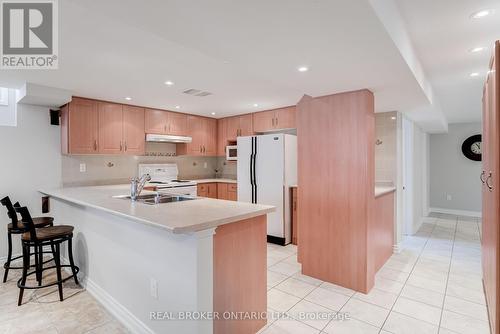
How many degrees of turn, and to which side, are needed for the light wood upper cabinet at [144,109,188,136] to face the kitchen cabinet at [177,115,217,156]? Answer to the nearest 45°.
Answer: approximately 90° to its left

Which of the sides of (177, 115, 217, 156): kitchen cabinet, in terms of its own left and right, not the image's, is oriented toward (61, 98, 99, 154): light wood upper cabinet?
right

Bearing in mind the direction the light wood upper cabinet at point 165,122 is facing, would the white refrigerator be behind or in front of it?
in front

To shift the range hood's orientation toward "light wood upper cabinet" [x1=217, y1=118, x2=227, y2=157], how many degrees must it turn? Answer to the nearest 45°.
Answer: approximately 90° to its left

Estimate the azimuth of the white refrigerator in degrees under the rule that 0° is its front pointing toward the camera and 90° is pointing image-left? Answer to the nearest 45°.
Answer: approximately 45°

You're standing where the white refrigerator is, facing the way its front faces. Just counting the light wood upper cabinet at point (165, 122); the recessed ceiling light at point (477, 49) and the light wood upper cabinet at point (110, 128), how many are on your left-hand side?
1

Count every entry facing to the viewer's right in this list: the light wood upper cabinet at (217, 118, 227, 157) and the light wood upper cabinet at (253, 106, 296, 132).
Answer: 0

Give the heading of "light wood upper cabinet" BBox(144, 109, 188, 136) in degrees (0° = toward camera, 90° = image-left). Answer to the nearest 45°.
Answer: approximately 315°

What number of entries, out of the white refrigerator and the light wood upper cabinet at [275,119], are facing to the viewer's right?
0

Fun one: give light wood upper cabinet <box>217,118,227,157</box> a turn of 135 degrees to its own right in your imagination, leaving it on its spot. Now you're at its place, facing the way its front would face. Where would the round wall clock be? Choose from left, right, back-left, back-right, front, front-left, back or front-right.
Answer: back-right
